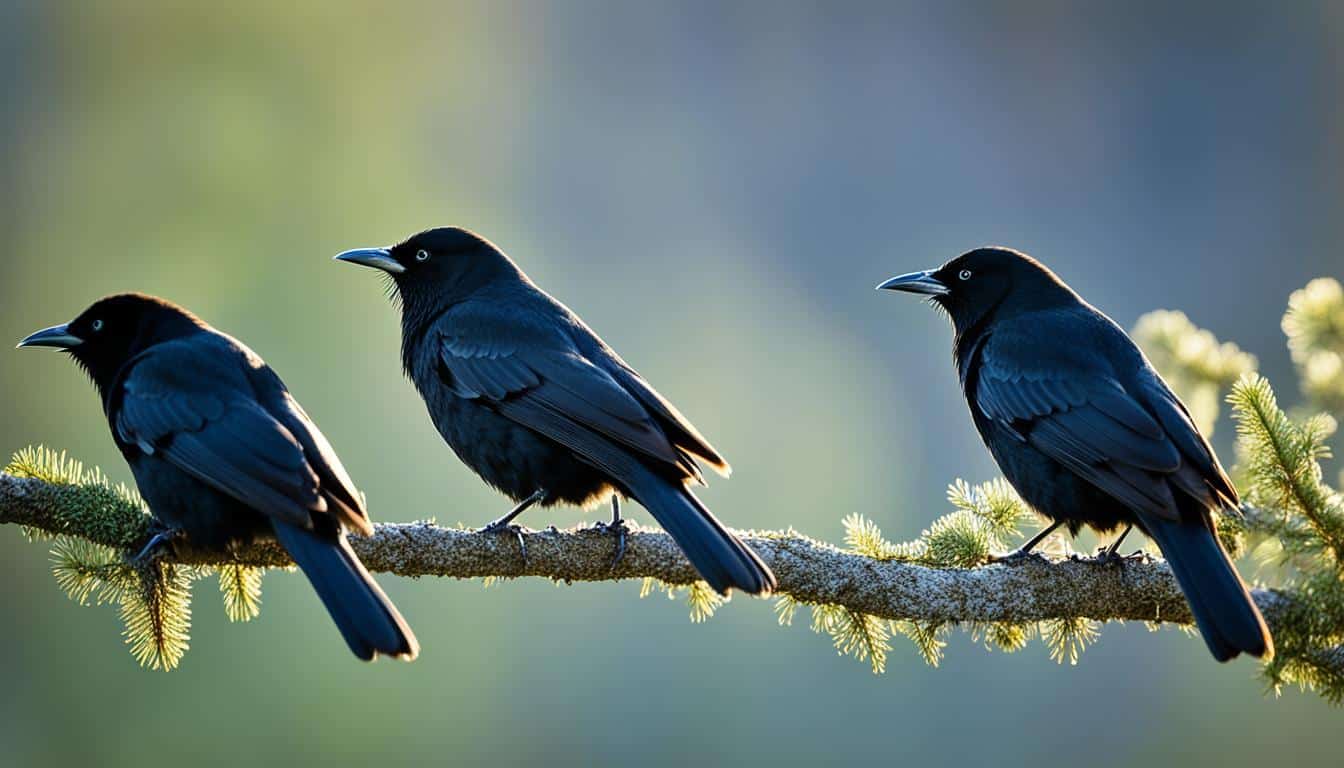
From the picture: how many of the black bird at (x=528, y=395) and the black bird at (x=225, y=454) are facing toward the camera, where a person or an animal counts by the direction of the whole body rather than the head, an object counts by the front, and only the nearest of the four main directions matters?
0

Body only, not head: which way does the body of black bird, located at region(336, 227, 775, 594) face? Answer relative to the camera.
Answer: to the viewer's left

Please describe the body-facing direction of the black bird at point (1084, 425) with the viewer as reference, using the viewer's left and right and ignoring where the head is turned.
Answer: facing away from the viewer and to the left of the viewer

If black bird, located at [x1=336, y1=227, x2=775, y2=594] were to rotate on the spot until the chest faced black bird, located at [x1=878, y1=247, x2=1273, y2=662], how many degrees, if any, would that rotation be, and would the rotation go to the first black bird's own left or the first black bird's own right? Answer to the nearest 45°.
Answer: approximately 180°

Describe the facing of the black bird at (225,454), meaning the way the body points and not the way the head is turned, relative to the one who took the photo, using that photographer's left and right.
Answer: facing away from the viewer and to the left of the viewer

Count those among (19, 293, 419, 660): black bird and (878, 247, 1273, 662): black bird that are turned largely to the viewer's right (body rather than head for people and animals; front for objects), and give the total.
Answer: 0

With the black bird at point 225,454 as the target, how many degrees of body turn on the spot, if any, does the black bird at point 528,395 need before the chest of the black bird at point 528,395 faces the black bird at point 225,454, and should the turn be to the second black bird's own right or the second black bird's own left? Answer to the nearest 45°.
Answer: approximately 45° to the second black bird's own left
